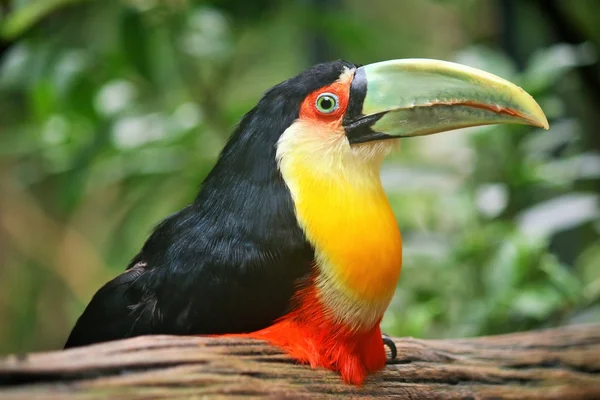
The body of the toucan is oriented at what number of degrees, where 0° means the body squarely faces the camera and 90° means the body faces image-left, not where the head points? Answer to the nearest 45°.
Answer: approximately 270°

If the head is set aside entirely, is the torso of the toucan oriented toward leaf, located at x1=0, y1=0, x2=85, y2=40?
no
